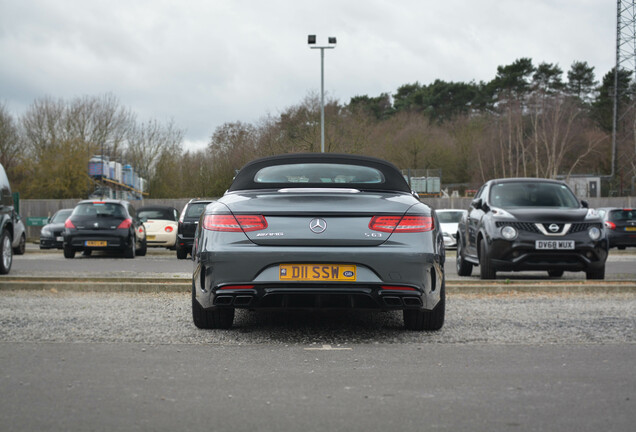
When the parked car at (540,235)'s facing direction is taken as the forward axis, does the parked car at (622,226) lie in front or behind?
behind

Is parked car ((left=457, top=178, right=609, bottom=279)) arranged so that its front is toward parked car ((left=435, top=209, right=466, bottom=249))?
no

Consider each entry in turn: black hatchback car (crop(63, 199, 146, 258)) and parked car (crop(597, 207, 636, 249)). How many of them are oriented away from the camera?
2

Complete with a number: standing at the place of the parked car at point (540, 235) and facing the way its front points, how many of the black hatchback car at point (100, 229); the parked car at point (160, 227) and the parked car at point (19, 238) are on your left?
0

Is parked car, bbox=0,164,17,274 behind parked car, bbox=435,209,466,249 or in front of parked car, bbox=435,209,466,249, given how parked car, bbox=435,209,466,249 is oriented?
in front

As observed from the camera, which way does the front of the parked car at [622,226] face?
facing away from the viewer

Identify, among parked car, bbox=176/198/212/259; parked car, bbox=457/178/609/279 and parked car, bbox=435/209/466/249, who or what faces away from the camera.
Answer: parked car, bbox=176/198/212/259

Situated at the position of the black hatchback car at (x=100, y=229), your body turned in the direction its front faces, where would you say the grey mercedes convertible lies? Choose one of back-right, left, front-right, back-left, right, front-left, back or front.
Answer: back

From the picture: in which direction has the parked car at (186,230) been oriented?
away from the camera

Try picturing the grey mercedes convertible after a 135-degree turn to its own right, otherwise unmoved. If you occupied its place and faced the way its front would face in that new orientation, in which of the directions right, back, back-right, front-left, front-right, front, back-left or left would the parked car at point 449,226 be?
back-left

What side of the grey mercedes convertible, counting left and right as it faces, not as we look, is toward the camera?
back

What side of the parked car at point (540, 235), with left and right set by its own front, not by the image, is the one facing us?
front

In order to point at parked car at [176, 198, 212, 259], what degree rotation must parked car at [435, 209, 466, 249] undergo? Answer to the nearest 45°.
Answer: approximately 45° to its right

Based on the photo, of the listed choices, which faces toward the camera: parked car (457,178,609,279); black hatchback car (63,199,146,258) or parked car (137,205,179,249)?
parked car (457,178,609,279)

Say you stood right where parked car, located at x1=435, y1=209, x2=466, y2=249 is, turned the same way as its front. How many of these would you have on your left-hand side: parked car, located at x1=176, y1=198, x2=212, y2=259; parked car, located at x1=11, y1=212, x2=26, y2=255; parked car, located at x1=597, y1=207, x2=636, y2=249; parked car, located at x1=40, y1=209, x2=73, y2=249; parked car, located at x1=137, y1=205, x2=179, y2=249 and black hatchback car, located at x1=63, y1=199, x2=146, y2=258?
1

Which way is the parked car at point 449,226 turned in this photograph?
toward the camera

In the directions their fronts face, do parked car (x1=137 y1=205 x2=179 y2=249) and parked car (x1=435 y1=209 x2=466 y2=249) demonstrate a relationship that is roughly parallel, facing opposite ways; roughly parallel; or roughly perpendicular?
roughly parallel, facing opposite ways

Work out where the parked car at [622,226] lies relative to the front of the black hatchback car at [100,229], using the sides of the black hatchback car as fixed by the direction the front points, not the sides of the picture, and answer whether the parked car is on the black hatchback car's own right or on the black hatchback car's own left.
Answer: on the black hatchback car's own right
